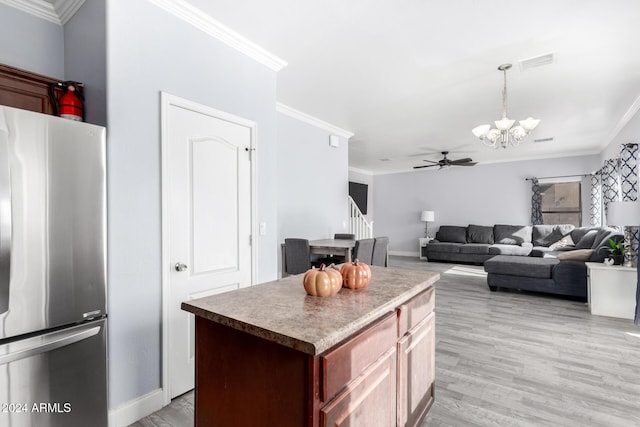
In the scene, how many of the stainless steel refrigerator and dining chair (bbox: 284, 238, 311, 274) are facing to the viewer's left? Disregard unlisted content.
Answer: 0

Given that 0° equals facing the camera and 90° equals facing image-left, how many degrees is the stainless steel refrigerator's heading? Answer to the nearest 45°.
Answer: approximately 315°

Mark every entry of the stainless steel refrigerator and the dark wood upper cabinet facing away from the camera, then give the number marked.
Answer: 0

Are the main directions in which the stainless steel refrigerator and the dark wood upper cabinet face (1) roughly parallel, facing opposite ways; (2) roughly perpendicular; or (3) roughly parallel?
roughly parallel

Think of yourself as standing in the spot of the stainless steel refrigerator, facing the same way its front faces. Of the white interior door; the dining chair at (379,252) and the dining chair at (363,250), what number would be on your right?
0

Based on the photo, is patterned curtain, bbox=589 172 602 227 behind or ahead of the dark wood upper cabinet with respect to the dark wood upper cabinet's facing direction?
ahead

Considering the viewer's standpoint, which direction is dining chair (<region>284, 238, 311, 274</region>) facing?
facing away from the viewer and to the right of the viewer

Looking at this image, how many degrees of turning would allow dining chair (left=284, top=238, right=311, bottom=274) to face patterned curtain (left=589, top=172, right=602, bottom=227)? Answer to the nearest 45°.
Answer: approximately 45° to its right

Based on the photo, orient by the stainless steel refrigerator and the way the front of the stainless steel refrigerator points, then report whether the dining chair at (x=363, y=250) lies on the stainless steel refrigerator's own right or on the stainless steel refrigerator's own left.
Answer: on the stainless steel refrigerator's own left

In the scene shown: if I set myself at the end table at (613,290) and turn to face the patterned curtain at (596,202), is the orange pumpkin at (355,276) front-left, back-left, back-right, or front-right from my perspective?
back-left

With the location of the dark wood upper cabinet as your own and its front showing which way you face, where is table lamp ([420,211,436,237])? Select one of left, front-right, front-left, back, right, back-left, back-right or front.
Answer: front-left

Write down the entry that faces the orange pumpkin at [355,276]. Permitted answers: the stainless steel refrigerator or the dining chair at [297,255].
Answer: the stainless steel refrigerator

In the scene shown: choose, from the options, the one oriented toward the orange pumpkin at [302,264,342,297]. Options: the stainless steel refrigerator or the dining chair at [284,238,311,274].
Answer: the stainless steel refrigerator

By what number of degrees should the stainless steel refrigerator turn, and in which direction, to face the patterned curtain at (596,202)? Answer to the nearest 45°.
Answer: approximately 45° to its left

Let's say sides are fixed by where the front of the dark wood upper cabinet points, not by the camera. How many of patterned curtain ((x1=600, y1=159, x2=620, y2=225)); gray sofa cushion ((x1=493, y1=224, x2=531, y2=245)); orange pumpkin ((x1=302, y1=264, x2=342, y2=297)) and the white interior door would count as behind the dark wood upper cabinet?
0

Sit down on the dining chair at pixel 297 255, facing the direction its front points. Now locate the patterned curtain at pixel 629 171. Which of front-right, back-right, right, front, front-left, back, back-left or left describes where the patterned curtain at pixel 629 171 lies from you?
front-right

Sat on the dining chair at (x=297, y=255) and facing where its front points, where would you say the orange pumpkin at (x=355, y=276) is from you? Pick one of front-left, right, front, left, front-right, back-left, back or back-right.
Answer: back-right
